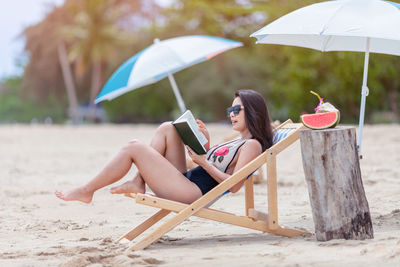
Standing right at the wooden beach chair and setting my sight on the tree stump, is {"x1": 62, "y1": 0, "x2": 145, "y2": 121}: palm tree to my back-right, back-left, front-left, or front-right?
back-left

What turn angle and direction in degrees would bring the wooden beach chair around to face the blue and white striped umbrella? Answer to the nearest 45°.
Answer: approximately 90° to its right

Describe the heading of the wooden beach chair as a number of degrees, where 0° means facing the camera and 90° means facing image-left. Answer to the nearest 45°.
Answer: approximately 90°

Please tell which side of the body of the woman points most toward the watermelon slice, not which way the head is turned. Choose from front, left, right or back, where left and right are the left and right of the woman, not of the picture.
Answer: back

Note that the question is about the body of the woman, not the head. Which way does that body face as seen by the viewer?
to the viewer's left

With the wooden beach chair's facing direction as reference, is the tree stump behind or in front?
behind

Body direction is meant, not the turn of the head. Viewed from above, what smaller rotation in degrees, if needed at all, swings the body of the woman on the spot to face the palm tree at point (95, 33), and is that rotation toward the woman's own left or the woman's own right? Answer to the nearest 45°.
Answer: approximately 90° to the woman's own right

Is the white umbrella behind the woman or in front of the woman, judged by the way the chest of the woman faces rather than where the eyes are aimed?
behind

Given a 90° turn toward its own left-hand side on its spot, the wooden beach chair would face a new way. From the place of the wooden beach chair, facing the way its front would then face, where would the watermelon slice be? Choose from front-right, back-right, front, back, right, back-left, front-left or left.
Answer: left

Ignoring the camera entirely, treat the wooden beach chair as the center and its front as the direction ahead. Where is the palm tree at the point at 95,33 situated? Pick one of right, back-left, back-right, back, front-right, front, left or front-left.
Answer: right

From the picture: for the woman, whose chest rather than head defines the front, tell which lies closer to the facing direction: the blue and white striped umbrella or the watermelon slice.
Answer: the blue and white striped umbrella
